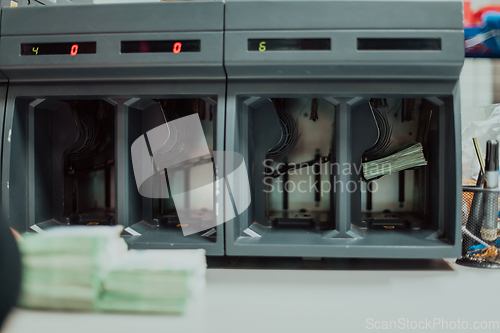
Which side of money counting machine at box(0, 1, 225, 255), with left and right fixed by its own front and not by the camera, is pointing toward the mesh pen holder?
left

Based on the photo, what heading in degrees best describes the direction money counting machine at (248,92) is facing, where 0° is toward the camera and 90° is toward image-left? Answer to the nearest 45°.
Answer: approximately 0°

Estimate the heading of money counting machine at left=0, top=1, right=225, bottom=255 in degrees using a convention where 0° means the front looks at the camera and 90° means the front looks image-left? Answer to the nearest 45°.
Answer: approximately 0°
